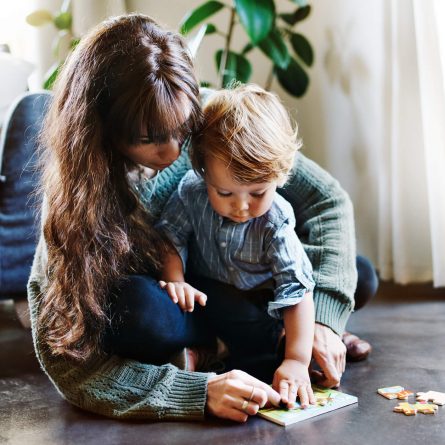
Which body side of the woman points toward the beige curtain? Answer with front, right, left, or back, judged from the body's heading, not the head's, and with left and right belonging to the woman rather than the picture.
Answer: left

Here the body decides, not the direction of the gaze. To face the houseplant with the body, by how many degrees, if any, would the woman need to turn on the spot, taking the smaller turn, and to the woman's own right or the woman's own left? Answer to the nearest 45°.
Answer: approximately 135° to the woman's own left

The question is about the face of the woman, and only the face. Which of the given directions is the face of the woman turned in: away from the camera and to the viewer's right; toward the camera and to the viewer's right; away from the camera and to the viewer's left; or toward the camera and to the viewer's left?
toward the camera and to the viewer's right

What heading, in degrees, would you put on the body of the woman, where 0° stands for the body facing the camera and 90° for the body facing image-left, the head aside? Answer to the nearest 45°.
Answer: approximately 315°
